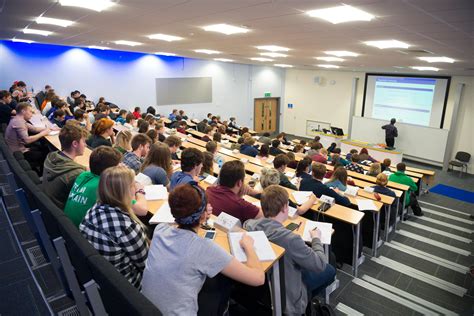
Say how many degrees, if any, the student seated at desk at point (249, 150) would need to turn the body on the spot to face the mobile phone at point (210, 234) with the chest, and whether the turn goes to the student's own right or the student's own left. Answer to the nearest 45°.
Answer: approximately 135° to the student's own right

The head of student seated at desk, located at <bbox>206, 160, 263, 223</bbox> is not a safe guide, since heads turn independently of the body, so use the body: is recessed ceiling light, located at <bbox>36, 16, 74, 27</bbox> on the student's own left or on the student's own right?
on the student's own left

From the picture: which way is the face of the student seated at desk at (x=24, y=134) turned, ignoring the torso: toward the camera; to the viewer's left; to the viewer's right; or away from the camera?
to the viewer's right

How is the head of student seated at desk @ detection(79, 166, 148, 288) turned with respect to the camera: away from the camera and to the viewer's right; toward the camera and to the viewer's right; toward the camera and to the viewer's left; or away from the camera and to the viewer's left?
away from the camera and to the viewer's right

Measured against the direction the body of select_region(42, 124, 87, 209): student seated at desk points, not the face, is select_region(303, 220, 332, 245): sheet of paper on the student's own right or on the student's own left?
on the student's own right

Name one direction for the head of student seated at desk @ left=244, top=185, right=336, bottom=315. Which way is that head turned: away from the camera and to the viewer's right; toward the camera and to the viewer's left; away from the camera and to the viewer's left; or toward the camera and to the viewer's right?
away from the camera and to the viewer's right

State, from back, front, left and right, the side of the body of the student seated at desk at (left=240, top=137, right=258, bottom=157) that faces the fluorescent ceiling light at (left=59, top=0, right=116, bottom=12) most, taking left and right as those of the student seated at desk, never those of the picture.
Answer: back

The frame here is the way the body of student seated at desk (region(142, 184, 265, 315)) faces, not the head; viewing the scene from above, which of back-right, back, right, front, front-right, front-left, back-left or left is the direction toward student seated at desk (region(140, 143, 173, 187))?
front-left

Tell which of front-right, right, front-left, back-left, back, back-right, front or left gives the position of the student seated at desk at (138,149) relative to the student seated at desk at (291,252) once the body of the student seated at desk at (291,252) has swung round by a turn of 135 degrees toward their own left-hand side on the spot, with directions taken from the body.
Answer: front-right

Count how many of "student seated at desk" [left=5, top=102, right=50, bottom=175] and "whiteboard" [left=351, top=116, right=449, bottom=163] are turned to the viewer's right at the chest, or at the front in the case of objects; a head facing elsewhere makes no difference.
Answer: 1

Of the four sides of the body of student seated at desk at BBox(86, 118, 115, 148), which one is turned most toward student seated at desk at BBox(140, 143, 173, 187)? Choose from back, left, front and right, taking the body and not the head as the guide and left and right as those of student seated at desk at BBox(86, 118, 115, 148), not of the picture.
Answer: right

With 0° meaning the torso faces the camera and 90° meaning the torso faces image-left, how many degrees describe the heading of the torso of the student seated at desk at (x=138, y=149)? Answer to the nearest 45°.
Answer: approximately 225°

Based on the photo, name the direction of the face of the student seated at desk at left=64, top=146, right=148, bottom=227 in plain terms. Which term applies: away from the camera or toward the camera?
away from the camera

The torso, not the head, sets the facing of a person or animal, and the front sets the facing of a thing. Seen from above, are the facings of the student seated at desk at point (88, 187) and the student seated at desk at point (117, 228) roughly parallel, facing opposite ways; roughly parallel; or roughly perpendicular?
roughly parallel

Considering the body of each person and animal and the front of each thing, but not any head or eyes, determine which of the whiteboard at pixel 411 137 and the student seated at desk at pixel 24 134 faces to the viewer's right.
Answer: the student seated at desk

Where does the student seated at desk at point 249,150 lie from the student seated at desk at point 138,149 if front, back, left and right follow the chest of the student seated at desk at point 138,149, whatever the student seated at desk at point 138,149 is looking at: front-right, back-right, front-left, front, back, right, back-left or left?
front

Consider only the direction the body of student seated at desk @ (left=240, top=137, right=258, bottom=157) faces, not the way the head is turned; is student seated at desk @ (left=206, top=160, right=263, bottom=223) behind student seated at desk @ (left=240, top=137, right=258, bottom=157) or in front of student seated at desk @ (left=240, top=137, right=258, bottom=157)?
behind

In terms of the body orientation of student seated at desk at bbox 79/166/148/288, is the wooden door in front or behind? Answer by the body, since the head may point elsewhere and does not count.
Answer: in front

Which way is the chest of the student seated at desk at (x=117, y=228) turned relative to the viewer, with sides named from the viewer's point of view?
facing away from the viewer and to the right of the viewer

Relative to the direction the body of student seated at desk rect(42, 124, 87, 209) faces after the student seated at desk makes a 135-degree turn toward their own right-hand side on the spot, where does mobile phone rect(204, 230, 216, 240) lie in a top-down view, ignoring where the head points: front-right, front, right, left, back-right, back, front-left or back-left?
front-left

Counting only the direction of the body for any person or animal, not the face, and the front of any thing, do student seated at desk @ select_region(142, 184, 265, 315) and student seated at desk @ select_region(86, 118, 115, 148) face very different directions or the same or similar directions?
same or similar directions

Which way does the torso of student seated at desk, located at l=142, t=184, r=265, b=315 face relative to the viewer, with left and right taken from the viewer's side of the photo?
facing away from the viewer and to the right of the viewer
